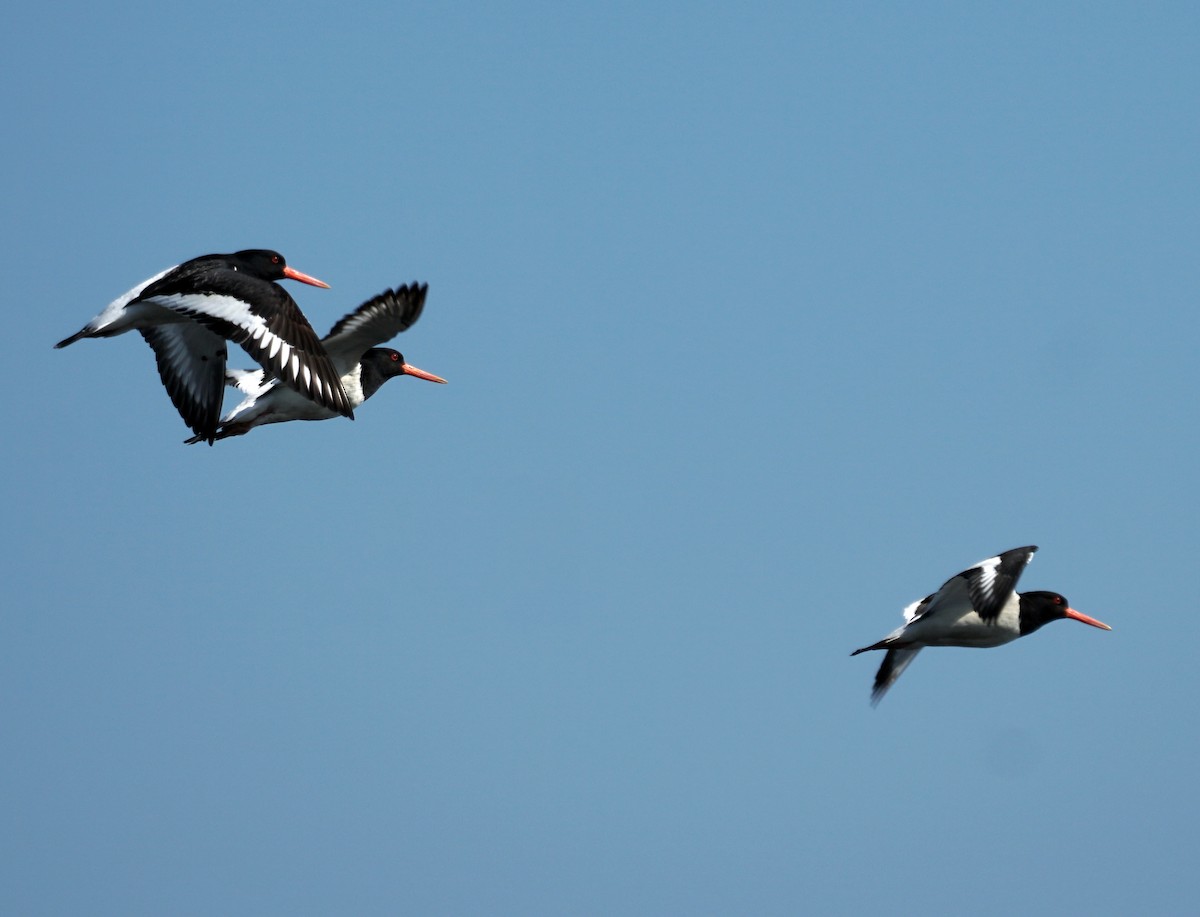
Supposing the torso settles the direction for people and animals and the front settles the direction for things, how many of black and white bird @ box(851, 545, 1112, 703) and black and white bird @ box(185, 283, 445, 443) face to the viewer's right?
2

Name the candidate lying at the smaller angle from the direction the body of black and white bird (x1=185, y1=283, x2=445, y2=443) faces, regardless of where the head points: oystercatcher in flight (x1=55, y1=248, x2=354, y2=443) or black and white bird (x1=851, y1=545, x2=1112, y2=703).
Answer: the black and white bird

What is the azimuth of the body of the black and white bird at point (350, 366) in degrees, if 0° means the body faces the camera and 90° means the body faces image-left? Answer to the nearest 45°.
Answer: approximately 270°

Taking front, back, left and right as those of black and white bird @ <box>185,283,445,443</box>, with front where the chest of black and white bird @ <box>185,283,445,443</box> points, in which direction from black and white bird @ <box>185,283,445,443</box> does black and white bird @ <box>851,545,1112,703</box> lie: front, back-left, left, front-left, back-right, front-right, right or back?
front

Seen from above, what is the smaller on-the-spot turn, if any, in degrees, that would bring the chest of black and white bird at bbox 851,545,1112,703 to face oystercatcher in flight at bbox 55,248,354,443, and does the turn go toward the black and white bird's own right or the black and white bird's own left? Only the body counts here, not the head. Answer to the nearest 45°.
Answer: approximately 135° to the black and white bird's own right

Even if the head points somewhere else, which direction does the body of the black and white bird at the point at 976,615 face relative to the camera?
to the viewer's right

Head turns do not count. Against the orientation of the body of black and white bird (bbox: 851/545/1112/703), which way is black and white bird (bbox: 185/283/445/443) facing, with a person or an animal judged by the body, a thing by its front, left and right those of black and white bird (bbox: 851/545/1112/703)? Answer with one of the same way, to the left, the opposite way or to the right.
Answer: the same way

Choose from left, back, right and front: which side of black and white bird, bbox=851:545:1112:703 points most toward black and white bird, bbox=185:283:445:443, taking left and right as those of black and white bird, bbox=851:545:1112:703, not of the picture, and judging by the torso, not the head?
back

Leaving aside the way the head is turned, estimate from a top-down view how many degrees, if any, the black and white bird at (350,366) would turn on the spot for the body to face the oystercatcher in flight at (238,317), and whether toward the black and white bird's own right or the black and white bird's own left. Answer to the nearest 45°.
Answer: approximately 135° to the black and white bird's own right
